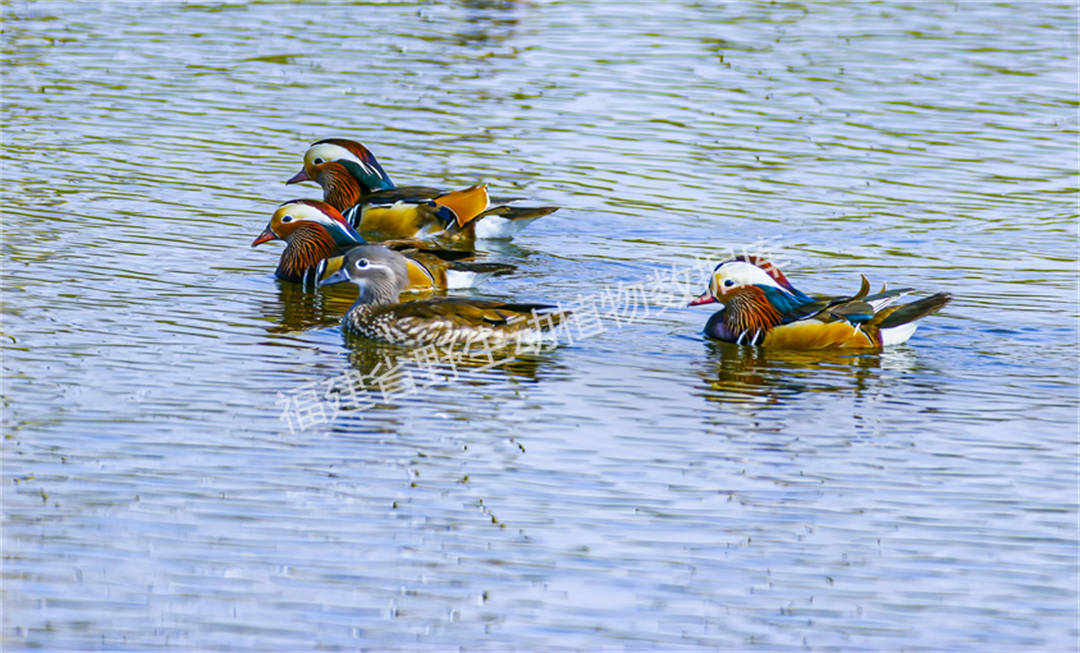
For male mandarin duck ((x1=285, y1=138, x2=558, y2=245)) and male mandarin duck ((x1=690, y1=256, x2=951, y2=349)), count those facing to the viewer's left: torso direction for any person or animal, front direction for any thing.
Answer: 2

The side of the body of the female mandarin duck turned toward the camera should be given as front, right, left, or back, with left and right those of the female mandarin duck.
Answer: left

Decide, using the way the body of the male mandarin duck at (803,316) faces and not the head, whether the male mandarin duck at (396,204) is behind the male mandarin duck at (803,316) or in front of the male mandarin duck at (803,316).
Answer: in front

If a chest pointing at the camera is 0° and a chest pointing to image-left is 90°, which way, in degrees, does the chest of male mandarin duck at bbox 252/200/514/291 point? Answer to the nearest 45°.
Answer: approximately 90°

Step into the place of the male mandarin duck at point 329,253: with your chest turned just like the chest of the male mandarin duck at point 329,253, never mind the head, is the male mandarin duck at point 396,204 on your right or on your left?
on your right

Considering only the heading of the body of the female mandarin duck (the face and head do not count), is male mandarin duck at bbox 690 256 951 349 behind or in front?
behind

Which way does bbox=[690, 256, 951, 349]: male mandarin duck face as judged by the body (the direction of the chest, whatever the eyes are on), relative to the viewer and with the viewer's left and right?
facing to the left of the viewer

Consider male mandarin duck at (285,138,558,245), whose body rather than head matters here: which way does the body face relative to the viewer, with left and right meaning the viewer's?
facing to the left of the viewer

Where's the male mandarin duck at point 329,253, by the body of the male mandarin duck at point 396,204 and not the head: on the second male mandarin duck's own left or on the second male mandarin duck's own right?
on the second male mandarin duck's own left
